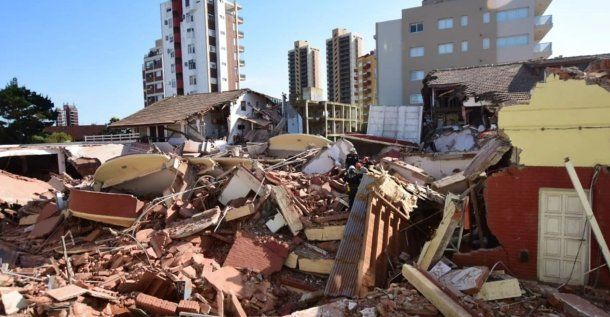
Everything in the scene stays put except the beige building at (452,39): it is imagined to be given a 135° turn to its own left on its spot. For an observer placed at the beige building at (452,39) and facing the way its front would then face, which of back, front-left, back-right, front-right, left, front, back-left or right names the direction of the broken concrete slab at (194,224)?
back-right

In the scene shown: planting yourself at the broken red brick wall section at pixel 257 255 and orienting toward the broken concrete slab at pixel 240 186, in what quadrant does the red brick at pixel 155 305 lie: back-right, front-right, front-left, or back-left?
back-left

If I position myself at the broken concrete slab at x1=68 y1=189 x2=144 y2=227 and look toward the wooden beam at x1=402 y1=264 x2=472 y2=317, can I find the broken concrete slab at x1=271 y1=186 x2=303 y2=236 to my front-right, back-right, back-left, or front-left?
front-left

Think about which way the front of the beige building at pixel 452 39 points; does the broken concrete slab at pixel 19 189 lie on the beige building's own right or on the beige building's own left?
on the beige building's own right

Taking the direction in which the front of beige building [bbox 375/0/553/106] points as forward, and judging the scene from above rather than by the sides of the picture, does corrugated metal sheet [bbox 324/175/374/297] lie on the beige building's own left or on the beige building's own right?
on the beige building's own right
